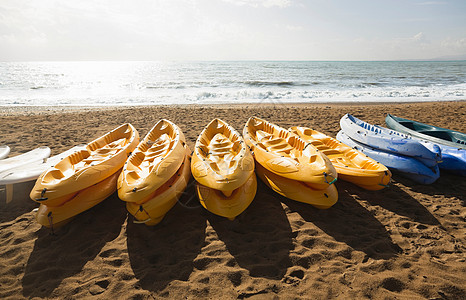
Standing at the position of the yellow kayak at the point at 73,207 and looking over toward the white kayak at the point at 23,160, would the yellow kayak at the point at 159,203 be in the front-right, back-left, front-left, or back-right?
back-right
